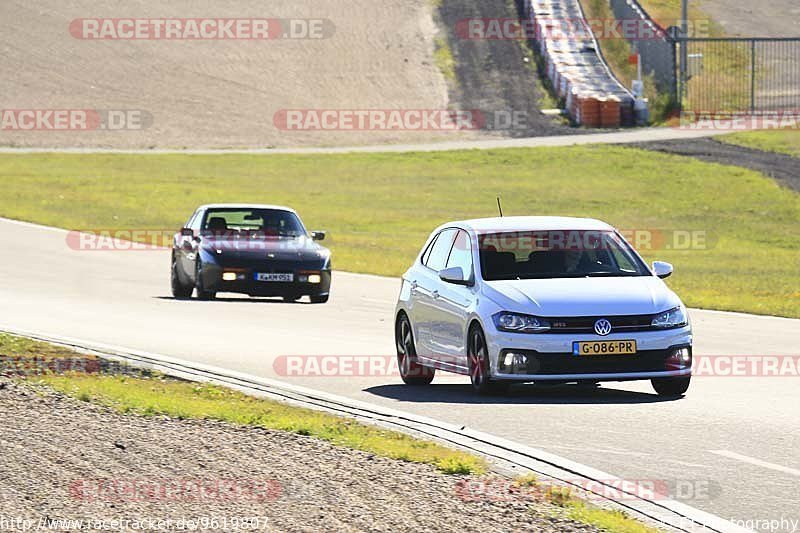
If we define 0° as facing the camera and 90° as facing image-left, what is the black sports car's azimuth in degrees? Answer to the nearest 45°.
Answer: approximately 0°
